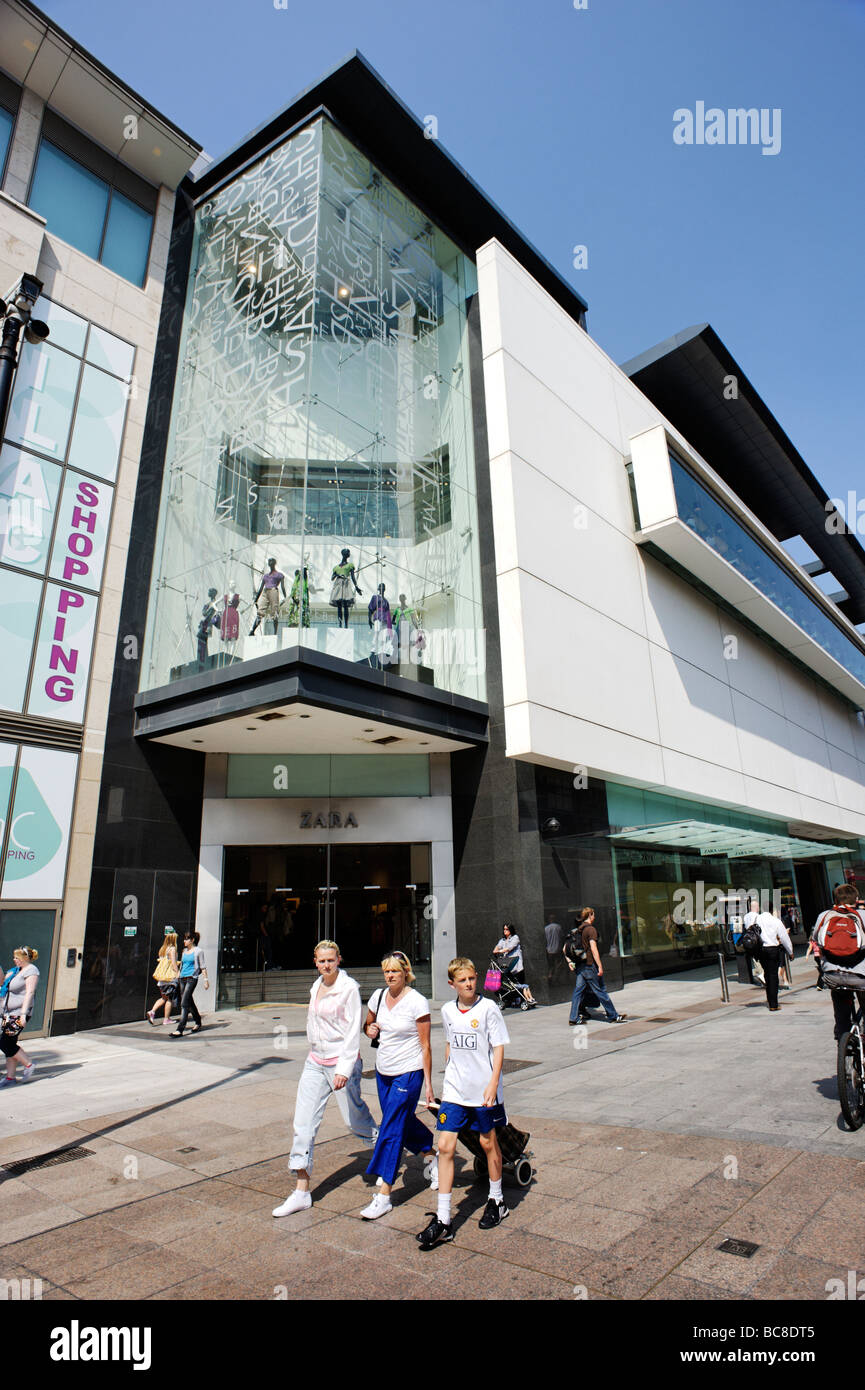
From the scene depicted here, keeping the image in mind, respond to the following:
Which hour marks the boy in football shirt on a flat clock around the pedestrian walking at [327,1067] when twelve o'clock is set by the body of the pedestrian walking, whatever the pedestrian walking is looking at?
The boy in football shirt is roughly at 9 o'clock from the pedestrian walking.

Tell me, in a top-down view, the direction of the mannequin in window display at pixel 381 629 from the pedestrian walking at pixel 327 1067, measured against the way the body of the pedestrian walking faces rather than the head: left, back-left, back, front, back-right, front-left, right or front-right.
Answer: back-right

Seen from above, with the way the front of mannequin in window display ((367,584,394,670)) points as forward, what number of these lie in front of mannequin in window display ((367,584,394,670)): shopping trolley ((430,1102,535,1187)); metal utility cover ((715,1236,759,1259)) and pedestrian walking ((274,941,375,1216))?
3

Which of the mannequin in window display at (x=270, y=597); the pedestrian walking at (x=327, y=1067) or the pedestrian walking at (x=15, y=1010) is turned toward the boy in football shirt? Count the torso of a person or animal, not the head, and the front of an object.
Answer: the mannequin in window display

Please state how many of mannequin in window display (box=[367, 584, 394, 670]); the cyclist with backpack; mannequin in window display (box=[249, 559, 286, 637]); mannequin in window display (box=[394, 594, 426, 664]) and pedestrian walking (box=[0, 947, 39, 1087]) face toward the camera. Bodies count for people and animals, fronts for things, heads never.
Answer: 3

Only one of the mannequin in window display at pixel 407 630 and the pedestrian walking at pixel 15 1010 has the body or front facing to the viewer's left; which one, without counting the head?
the pedestrian walking

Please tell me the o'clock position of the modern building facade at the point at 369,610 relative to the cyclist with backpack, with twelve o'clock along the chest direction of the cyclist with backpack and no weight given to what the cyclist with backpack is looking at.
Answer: The modern building facade is roughly at 10 o'clock from the cyclist with backpack.

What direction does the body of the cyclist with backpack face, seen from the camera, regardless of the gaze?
away from the camera

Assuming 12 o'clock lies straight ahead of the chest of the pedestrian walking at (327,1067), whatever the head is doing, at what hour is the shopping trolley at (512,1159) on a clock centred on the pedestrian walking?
The shopping trolley is roughly at 8 o'clock from the pedestrian walking.
